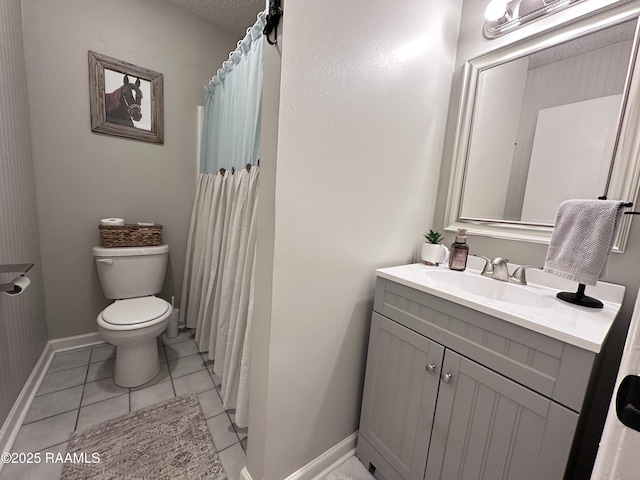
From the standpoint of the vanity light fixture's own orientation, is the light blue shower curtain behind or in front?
in front

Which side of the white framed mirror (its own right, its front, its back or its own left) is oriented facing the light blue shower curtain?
front

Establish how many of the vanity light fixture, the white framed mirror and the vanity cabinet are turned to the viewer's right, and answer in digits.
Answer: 0

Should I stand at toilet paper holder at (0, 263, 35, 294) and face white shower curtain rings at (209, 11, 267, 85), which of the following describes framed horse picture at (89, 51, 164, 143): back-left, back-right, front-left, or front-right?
front-left

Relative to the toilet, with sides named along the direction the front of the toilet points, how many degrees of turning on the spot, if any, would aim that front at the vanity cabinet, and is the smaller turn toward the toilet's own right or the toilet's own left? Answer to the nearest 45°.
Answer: approximately 45° to the toilet's own left

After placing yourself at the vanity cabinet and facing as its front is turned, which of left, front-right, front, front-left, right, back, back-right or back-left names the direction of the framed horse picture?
front-right

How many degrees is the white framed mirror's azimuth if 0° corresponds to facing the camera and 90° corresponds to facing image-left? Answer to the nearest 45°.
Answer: approximately 45°

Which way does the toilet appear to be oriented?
toward the camera

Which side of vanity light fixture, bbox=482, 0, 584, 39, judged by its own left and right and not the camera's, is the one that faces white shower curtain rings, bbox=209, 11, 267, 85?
front

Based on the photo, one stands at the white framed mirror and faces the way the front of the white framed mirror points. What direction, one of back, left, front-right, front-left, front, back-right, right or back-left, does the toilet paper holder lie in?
front

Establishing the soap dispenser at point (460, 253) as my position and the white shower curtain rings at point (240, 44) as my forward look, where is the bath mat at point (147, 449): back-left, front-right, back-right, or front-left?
front-left

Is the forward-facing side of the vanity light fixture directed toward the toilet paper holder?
yes

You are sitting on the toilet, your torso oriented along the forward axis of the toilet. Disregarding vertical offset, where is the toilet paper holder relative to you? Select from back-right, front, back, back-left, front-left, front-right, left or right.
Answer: front-right

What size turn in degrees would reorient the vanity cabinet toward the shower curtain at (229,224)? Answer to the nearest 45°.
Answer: approximately 45° to its right
